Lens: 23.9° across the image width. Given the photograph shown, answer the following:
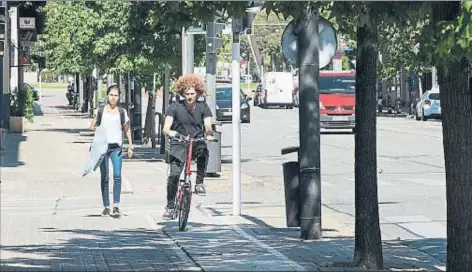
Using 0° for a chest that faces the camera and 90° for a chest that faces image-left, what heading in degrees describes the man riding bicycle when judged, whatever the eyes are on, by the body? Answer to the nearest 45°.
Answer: approximately 0°

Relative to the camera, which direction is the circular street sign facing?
away from the camera

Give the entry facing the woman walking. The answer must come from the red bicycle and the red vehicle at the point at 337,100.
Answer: the red vehicle

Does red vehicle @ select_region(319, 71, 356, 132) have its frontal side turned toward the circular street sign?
yes

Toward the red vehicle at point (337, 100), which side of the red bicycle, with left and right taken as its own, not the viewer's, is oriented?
back

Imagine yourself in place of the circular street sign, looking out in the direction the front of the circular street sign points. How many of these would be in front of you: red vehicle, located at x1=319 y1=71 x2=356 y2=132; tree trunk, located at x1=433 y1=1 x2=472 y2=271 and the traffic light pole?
2

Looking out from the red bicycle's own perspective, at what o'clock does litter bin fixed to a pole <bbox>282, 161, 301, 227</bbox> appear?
The litter bin fixed to a pole is roughly at 10 o'clock from the red bicycle.

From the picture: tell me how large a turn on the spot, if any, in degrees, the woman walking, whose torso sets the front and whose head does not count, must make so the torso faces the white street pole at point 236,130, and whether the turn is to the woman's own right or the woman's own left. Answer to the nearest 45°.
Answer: approximately 90° to the woman's own left

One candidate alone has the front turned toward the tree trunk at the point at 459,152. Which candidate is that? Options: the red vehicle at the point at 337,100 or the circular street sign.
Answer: the red vehicle
